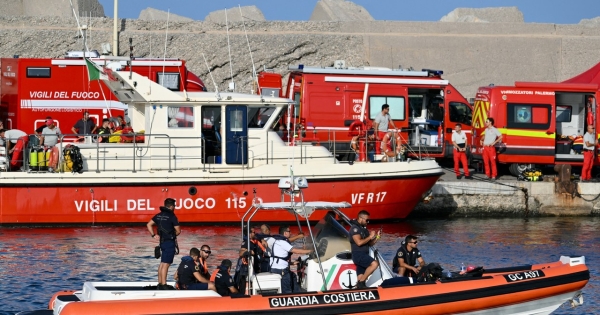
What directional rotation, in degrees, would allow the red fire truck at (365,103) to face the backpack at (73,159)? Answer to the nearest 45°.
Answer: approximately 135° to its right

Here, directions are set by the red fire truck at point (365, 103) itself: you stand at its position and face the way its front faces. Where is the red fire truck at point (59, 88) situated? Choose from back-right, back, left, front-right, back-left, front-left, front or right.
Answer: back

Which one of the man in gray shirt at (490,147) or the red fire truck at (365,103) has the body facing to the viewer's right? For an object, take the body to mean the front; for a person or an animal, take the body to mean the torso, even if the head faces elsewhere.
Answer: the red fire truck

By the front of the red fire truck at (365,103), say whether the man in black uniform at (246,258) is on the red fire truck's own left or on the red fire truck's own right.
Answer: on the red fire truck's own right

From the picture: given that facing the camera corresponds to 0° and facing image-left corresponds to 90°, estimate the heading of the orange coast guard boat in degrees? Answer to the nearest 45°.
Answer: approximately 270°

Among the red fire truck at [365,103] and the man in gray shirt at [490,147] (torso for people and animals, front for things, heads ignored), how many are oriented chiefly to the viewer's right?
1

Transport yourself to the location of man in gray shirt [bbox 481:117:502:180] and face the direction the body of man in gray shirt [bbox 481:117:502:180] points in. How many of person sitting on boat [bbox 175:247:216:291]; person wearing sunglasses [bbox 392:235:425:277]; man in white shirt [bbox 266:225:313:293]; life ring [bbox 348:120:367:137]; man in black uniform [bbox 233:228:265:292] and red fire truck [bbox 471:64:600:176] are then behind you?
1

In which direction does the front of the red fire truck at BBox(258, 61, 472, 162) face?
to the viewer's right

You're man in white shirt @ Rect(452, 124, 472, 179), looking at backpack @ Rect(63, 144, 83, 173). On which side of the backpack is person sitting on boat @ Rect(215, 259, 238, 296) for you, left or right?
left

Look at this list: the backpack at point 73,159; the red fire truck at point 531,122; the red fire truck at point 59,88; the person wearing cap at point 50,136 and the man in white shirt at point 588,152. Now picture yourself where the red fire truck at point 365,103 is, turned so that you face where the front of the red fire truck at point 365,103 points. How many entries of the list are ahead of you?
2

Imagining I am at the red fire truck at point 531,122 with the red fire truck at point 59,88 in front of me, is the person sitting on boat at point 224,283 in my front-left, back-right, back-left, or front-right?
front-left
